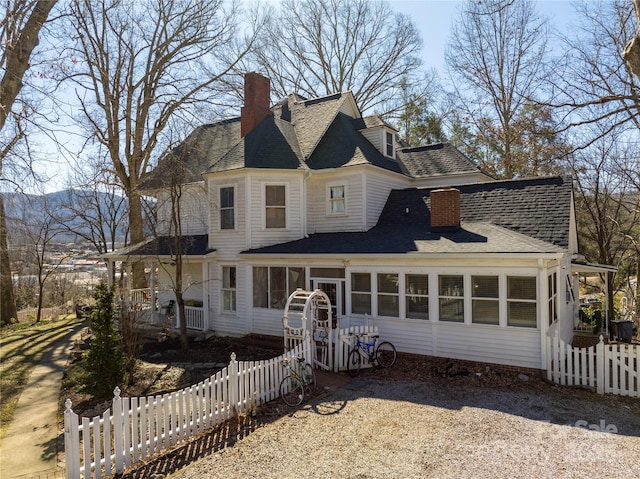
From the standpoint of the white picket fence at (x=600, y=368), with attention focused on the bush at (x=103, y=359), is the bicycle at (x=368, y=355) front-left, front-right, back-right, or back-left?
front-right
